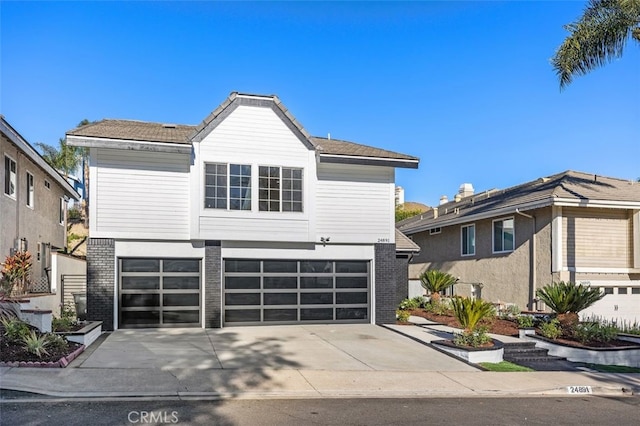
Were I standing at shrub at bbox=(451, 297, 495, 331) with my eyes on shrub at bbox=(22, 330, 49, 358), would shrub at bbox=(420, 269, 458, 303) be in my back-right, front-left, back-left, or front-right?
back-right

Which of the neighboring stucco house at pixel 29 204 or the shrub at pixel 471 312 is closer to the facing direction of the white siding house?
the shrub

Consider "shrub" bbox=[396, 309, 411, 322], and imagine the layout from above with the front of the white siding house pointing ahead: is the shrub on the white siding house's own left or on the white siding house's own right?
on the white siding house's own left

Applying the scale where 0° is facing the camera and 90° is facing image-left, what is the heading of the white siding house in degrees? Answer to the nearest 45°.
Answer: approximately 0°

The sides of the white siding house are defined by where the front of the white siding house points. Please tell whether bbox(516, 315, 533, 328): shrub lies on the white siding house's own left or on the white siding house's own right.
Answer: on the white siding house's own left
